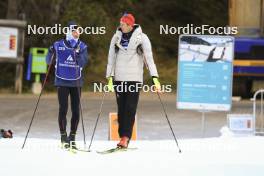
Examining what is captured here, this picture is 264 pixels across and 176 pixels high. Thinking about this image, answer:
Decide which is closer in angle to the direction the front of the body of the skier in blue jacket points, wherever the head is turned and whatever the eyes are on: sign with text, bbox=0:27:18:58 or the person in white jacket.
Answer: the person in white jacket

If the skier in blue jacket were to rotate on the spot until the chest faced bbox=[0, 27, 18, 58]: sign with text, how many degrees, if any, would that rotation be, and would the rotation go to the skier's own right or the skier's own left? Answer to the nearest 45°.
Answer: approximately 180°

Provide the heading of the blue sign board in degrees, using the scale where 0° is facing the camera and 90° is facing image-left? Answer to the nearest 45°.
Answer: approximately 0°

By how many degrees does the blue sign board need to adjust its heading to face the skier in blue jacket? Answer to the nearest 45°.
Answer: approximately 45° to its right

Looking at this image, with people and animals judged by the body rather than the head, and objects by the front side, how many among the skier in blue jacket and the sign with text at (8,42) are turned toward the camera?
2

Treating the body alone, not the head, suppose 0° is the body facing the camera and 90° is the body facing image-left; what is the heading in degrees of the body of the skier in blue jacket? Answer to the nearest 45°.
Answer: approximately 0°
